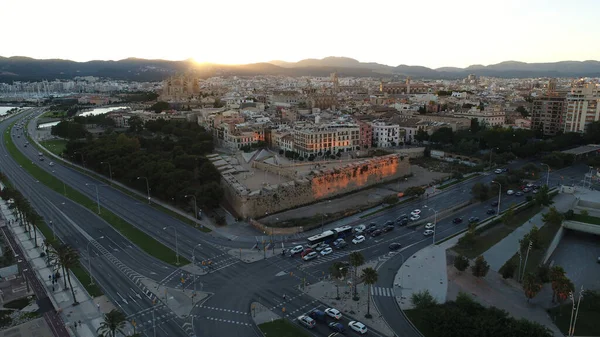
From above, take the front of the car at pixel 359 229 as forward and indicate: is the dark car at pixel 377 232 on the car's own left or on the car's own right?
on the car's own left

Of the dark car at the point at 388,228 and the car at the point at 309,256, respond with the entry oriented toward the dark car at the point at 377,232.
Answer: the dark car at the point at 388,228

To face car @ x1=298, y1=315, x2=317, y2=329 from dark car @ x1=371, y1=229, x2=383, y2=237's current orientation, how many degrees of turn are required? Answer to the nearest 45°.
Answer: approximately 45° to its left

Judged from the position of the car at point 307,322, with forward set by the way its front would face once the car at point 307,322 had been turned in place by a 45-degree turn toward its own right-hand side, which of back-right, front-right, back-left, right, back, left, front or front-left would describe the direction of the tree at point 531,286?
right

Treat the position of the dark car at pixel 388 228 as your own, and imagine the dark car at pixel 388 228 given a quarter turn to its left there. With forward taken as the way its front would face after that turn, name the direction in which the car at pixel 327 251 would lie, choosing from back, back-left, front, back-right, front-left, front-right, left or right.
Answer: right

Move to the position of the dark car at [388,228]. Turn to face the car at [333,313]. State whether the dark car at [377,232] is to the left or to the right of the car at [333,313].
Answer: right

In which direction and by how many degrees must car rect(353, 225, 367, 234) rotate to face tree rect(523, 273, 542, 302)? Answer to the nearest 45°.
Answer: approximately 90° to its left

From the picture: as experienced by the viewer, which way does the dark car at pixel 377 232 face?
facing the viewer and to the left of the viewer

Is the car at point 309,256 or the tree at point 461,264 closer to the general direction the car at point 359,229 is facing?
the car

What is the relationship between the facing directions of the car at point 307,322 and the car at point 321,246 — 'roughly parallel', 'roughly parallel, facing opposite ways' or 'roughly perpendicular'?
roughly perpendicular

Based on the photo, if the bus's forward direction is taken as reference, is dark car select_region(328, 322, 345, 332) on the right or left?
on its left

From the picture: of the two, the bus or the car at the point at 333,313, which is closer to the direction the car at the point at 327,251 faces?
the car

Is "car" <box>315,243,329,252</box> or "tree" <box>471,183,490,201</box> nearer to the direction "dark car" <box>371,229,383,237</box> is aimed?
the car
